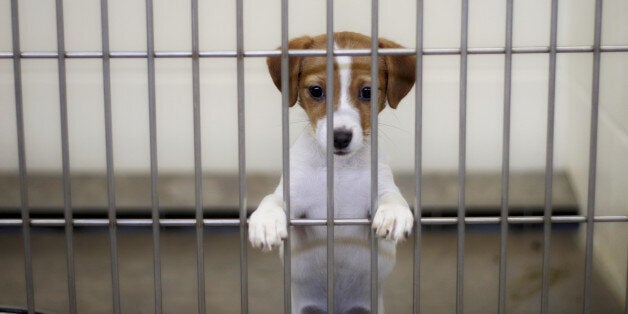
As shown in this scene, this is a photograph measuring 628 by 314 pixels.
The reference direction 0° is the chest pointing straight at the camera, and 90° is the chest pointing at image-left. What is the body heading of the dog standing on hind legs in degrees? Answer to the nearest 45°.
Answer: approximately 0°
